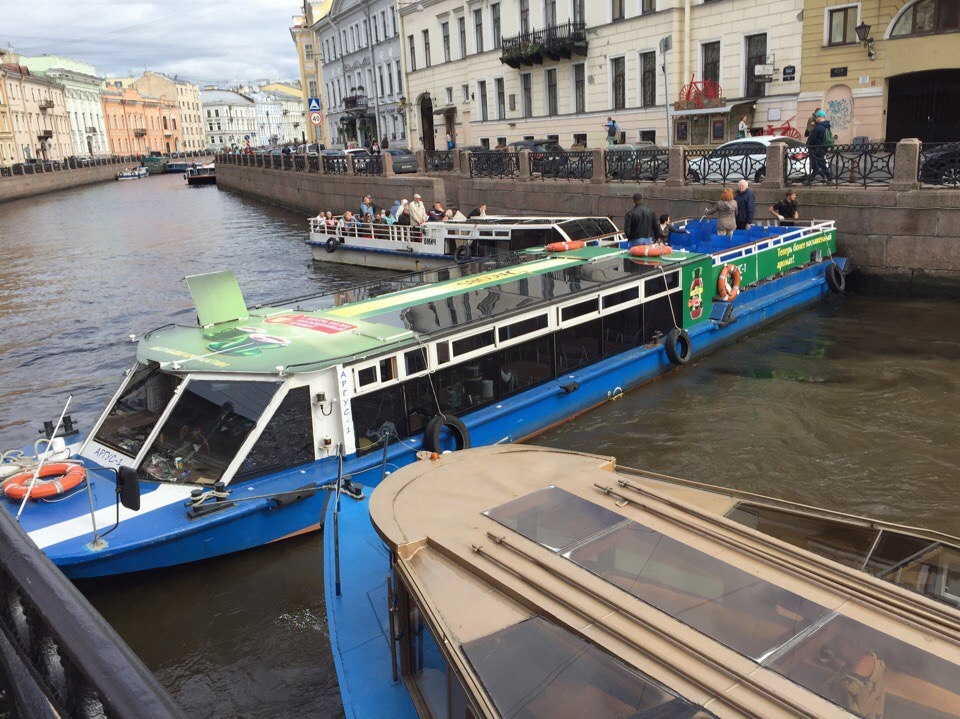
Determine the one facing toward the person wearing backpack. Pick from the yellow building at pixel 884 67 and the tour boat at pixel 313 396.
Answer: the yellow building

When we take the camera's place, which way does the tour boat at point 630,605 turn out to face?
facing away from the viewer and to the left of the viewer

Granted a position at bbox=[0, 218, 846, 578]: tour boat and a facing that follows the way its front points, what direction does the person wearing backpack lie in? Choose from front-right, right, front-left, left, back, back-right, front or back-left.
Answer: back

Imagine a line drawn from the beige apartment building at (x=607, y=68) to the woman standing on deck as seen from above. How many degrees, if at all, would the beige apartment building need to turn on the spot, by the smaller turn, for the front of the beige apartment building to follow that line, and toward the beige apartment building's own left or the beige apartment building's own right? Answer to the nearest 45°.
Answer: approximately 45° to the beige apartment building's own left

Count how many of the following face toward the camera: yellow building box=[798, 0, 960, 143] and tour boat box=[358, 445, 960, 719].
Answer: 1

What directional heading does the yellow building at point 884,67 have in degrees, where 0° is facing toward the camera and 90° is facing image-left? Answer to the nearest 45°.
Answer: approximately 0°

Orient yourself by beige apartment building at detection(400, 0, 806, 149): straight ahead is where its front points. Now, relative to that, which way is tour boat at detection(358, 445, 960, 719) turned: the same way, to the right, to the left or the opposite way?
to the right

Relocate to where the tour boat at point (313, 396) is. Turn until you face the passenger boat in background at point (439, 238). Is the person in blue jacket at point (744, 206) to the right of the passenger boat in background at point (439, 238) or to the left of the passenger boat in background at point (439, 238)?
right

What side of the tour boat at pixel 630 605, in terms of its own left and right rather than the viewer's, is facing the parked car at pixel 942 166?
right
